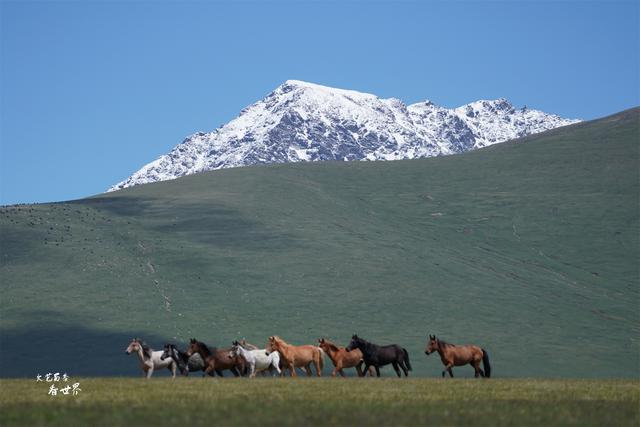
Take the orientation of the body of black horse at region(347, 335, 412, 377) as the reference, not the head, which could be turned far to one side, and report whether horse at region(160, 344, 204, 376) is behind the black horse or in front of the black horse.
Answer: in front

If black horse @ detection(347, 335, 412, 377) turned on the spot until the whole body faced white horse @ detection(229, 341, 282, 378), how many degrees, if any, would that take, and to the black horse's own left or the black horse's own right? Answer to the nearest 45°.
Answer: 0° — it already faces it

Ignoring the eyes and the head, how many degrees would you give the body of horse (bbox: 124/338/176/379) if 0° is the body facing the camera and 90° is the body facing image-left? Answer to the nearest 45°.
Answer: approximately 90°

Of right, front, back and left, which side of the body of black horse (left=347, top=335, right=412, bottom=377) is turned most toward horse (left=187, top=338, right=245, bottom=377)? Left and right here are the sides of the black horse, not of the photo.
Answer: front

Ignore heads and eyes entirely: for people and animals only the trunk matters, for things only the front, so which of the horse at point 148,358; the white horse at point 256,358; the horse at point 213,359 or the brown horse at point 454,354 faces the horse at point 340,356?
the brown horse

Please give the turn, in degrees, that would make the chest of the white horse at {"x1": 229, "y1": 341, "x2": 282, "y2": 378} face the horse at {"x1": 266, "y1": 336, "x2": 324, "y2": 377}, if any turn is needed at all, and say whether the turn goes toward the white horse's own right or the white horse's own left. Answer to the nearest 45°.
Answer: approximately 135° to the white horse's own right

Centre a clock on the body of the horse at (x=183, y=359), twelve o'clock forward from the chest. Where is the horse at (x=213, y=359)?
the horse at (x=213, y=359) is roughly at 6 o'clock from the horse at (x=183, y=359).

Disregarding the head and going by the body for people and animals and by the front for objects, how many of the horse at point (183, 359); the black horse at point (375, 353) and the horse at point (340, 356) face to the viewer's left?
3

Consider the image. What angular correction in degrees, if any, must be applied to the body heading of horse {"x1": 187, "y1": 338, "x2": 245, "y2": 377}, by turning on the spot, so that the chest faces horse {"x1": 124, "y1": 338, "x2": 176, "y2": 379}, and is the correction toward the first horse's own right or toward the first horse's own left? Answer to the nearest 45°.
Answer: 0° — it already faces it

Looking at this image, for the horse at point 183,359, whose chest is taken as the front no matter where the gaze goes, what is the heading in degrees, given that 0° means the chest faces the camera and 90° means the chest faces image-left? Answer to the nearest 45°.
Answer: approximately 90°

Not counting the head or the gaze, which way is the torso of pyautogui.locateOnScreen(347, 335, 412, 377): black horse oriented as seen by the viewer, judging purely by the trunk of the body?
to the viewer's left

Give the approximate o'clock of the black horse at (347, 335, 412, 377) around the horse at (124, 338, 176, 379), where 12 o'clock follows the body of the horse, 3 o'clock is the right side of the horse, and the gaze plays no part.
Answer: The black horse is roughly at 6 o'clock from the horse.

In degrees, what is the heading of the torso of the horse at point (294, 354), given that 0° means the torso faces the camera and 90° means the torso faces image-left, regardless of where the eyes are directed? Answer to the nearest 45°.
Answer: approximately 90°

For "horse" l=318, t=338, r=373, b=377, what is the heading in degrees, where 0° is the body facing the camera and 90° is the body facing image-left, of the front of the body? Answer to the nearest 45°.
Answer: approximately 90°

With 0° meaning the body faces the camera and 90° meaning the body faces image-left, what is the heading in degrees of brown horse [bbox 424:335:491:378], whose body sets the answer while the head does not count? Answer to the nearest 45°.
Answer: approximately 90°

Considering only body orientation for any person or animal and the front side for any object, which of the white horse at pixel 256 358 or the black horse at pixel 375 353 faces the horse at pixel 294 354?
the black horse

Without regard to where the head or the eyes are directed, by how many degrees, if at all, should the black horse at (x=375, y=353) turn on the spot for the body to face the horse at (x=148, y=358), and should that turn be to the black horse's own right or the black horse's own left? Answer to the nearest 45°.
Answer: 0° — it already faces it

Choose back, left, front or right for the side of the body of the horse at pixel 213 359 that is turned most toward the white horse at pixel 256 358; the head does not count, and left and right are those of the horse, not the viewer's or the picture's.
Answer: back
